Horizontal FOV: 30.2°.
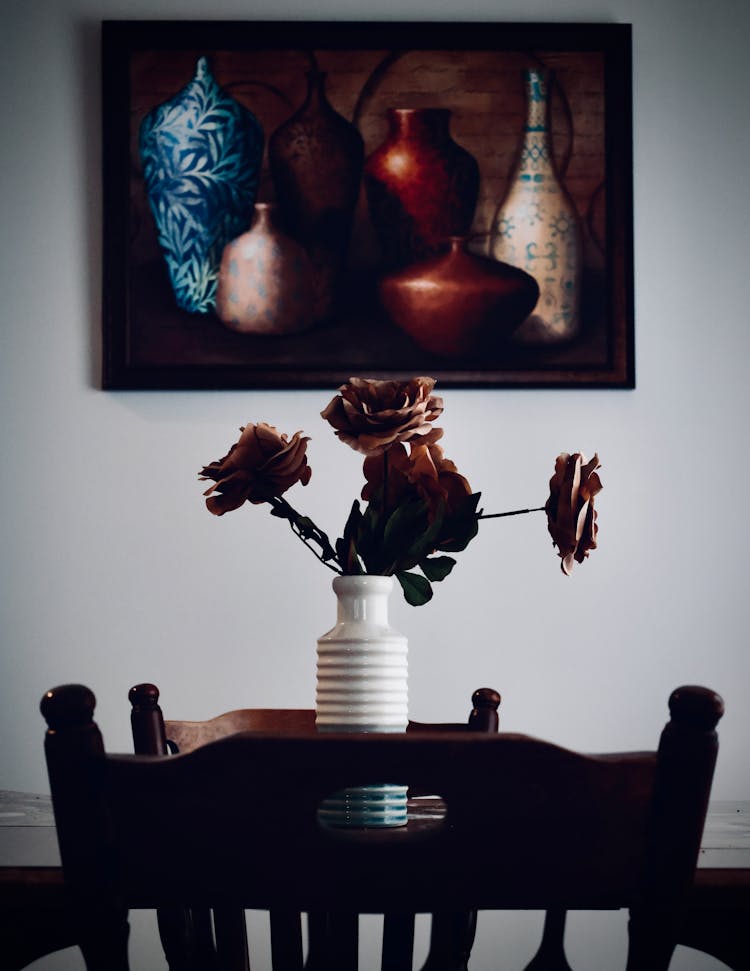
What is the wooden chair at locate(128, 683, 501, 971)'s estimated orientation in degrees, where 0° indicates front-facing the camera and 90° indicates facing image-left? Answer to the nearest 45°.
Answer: approximately 0°

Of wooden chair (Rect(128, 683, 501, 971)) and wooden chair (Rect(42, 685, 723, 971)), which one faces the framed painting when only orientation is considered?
wooden chair (Rect(42, 685, 723, 971))

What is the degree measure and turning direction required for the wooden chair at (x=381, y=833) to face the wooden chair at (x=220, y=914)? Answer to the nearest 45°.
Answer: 0° — it already faces it

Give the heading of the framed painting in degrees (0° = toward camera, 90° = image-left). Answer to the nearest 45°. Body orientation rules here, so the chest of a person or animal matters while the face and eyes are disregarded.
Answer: approximately 0°

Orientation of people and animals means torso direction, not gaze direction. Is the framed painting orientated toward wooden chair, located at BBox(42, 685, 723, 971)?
yes

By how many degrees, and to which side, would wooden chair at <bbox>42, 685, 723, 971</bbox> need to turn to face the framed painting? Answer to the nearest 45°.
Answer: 0° — it already faces it

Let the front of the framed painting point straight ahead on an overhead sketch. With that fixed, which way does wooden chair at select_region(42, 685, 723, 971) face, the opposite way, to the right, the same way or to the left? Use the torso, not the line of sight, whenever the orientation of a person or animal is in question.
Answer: the opposite way

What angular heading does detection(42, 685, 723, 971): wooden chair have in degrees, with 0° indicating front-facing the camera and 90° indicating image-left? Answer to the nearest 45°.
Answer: approximately 180°

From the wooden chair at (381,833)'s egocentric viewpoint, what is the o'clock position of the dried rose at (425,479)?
The dried rose is roughly at 12 o'clock from the wooden chair.

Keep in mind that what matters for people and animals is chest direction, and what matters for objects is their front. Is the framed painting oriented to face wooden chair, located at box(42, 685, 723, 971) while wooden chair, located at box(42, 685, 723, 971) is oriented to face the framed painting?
yes

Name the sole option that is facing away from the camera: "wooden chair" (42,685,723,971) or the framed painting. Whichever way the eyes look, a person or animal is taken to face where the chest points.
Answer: the wooden chair
